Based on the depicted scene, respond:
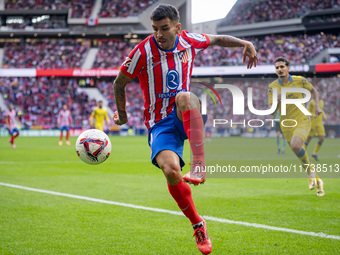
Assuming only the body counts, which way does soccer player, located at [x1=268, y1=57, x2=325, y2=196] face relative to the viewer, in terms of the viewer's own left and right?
facing the viewer and to the left of the viewer

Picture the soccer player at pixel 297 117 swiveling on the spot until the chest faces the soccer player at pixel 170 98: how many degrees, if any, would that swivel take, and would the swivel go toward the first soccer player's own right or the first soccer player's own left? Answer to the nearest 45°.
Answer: approximately 45° to the first soccer player's own left

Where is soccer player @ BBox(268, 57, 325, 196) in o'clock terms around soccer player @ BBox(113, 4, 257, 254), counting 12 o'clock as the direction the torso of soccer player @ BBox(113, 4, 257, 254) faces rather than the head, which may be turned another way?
soccer player @ BBox(268, 57, 325, 196) is roughly at 7 o'clock from soccer player @ BBox(113, 4, 257, 254).

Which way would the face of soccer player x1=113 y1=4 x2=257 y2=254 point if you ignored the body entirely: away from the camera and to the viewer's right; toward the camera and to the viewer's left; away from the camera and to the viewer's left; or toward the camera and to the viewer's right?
toward the camera and to the viewer's left

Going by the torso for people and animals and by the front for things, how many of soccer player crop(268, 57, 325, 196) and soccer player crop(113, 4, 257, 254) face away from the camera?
0

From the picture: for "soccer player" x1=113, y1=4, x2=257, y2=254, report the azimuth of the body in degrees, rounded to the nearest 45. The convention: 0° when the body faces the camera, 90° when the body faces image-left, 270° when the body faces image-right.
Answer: approximately 0°

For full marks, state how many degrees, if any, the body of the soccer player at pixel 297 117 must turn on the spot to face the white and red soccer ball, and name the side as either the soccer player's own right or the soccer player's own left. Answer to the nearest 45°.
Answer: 0° — they already face it
